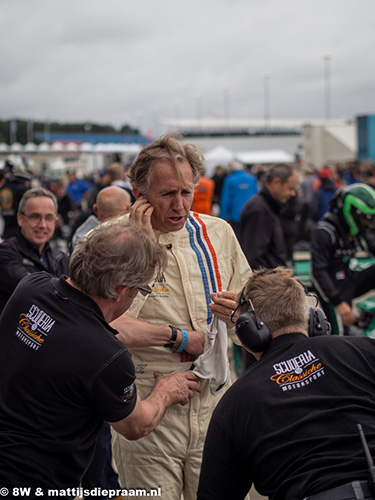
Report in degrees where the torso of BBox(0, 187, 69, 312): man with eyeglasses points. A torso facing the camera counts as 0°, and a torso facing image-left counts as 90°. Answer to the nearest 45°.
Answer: approximately 315°

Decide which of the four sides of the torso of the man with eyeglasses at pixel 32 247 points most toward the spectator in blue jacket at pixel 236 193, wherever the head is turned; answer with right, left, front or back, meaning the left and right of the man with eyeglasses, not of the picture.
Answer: back

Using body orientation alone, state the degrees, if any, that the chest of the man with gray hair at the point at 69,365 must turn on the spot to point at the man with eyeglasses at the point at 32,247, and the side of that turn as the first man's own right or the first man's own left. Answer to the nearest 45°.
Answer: approximately 45° to the first man's own left

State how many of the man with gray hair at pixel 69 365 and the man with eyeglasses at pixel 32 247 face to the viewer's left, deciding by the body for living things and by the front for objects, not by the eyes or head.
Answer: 0

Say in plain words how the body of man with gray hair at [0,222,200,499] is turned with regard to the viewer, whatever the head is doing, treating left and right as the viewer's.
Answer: facing away from the viewer and to the right of the viewer

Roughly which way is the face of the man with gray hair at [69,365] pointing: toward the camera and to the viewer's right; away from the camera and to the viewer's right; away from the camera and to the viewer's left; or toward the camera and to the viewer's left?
away from the camera and to the viewer's right

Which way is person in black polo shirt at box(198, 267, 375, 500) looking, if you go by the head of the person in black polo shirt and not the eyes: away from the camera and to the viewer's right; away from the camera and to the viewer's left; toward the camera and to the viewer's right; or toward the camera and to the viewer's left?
away from the camera and to the viewer's left

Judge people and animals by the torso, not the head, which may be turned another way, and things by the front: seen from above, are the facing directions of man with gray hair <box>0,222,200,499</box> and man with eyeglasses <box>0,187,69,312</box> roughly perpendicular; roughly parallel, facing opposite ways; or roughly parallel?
roughly perpendicular

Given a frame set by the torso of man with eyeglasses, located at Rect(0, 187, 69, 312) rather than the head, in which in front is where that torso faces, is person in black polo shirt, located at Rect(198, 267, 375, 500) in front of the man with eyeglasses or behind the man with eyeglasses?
in front
